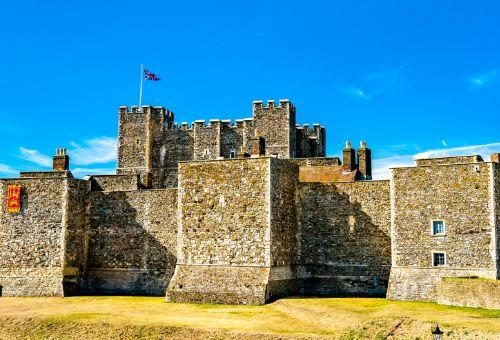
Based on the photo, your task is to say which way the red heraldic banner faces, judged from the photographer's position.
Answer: facing the viewer
